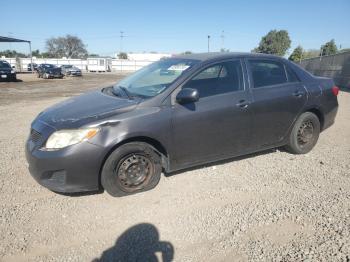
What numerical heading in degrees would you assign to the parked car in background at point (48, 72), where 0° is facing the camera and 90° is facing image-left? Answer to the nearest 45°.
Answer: approximately 315°

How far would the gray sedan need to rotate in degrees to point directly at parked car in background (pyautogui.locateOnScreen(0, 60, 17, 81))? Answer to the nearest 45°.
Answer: approximately 90° to its right

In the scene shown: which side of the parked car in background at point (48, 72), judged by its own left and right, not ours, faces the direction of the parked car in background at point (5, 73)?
right

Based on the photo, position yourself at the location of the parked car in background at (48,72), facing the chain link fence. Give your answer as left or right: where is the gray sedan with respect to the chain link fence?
right

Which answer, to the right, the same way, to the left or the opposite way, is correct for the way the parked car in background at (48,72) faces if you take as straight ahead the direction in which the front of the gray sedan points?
to the left

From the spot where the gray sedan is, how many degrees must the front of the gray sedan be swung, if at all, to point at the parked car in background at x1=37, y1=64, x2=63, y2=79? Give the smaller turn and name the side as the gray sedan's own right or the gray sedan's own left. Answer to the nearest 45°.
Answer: approximately 90° to the gray sedan's own right

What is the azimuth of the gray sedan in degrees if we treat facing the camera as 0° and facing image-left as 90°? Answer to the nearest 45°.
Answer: approximately 45°

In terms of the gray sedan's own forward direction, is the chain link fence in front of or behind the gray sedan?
behind
